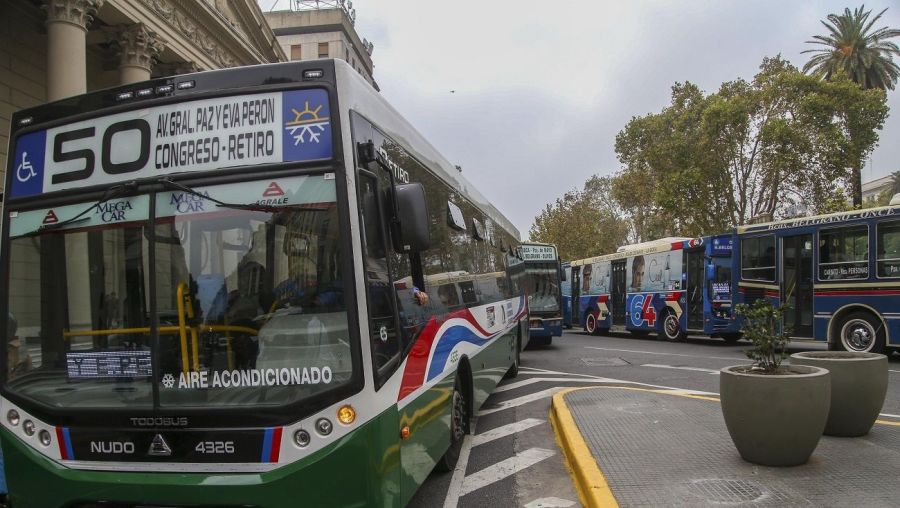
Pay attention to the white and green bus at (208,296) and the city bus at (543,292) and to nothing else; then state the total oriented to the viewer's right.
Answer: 0

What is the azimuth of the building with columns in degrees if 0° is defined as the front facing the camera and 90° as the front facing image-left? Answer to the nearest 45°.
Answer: approximately 315°

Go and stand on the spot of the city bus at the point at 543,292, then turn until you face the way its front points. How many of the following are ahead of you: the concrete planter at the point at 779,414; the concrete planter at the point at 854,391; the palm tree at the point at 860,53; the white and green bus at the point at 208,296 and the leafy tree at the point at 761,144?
3

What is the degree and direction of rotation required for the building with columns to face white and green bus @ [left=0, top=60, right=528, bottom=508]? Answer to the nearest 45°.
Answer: approximately 45° to its right

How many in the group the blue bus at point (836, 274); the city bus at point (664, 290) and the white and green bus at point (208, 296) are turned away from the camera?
0

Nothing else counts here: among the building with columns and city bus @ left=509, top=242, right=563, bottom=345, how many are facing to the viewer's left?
0

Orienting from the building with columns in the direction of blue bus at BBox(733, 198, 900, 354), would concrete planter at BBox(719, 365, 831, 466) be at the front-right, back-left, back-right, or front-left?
front-right

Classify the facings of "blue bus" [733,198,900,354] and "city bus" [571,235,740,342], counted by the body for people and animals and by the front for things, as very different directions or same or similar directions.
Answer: same or similar directions

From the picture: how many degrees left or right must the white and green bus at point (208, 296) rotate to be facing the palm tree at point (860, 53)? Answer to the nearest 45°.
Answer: approximately 180°

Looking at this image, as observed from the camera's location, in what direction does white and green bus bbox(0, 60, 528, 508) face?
facing the viewer and to the left of the viewer

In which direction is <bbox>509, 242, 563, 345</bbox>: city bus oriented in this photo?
toward the camera
